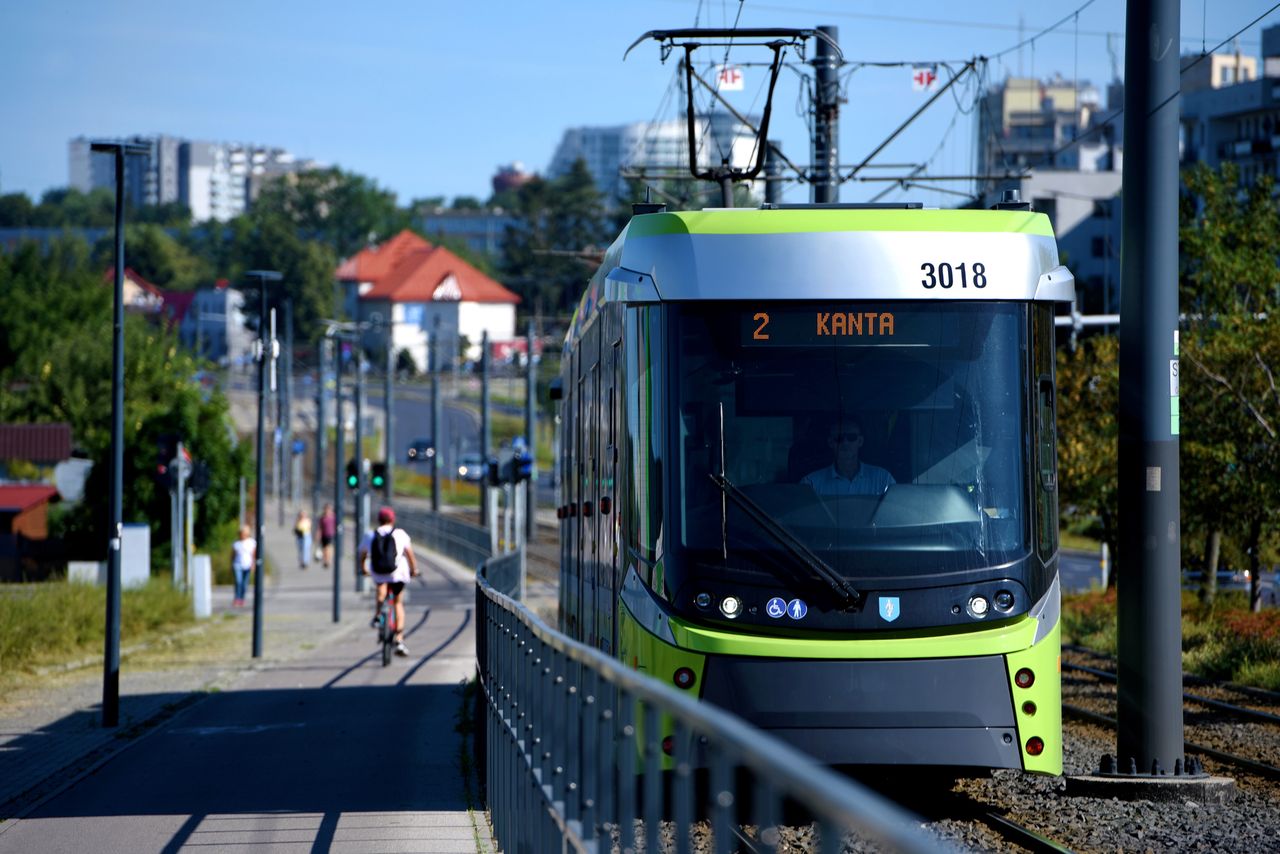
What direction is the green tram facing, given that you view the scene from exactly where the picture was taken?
facing the viewer

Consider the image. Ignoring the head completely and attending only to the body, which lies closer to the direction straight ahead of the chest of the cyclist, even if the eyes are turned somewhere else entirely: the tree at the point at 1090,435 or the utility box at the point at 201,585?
the utility box

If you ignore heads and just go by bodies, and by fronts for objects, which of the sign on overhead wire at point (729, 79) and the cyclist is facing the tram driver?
the sign on overhead wire

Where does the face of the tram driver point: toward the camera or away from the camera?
toward the camera

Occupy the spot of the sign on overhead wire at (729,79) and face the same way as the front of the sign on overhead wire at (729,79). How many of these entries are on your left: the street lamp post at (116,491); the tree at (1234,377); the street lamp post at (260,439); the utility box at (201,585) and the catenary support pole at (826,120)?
2

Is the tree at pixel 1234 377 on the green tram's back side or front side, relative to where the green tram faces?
on the back side

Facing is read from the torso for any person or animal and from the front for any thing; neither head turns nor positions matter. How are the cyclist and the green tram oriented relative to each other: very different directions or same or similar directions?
very different directions

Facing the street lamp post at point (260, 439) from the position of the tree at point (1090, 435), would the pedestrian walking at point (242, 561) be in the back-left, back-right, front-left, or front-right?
front-right

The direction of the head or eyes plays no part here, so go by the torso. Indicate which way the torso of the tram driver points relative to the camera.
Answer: toward the camera

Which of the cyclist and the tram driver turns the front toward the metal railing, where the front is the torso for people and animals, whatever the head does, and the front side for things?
the tram driver

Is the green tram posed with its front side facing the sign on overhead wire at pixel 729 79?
no

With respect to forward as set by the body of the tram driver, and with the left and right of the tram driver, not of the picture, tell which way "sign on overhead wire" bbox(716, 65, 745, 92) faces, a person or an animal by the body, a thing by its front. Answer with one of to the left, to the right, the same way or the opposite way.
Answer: the same way

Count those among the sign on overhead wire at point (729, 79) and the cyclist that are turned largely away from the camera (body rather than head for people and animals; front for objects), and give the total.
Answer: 1

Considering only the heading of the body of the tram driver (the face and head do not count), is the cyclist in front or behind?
behind

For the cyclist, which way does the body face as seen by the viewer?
away from the camera

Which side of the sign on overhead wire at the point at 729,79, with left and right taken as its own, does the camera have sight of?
front
